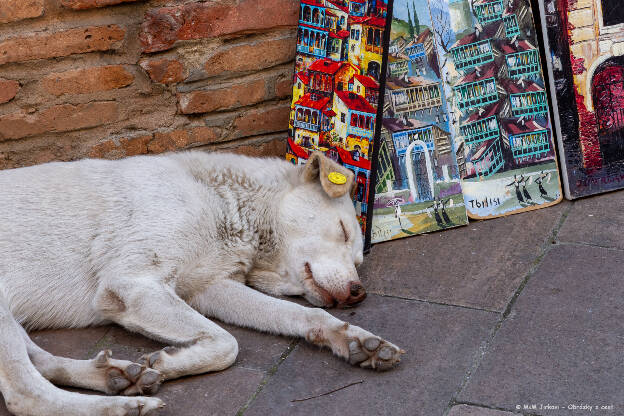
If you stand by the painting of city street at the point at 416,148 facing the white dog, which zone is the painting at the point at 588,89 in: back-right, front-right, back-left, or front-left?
back-left

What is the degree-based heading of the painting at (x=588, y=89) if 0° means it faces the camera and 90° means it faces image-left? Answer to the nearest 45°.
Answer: approximately 315°

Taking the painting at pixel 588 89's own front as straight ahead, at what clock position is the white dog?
The white dog is roughly at 3 o'clock from the painting.

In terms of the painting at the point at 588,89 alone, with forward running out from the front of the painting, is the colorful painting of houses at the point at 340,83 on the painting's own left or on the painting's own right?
on the painting's own right

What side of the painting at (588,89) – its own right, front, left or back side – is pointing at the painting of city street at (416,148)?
right
